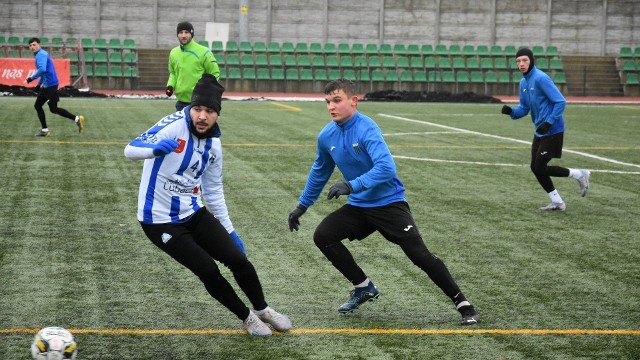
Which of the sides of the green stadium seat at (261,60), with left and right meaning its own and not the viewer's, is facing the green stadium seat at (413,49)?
left

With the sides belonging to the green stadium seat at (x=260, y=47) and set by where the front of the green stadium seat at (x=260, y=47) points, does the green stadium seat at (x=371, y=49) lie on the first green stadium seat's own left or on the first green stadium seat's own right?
on the first green stadium seat's own left

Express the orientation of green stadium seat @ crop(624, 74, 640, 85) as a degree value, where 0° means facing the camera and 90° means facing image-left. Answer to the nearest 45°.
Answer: approximately 0°

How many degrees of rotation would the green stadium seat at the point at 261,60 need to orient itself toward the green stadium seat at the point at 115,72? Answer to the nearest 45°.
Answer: approximately 90° to its right

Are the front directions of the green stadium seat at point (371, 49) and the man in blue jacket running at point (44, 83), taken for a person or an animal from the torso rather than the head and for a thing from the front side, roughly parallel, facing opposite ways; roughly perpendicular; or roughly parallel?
roughly perpendicular

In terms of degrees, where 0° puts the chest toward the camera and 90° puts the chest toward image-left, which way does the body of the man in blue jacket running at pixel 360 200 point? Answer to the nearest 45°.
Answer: approximately 45°

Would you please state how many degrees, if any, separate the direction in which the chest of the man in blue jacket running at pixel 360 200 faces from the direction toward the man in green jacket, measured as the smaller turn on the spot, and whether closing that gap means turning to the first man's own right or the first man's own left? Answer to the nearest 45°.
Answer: approximately 135° to the first man's own right

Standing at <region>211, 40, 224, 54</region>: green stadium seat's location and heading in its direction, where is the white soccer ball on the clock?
The white soccer ball is roughly at 12 o'clock from the green stadium seat.

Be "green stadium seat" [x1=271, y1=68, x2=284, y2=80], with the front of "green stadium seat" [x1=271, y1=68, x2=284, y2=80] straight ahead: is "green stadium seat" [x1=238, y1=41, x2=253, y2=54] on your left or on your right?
on your right

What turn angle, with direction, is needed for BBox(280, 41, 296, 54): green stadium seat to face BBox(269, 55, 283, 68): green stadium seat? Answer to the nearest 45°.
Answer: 0° — it already faces it

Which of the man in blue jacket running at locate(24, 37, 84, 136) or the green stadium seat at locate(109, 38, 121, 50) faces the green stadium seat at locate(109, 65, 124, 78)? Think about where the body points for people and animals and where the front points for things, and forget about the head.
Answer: the green stadium seat at locate(109, 38, 121, 50)
